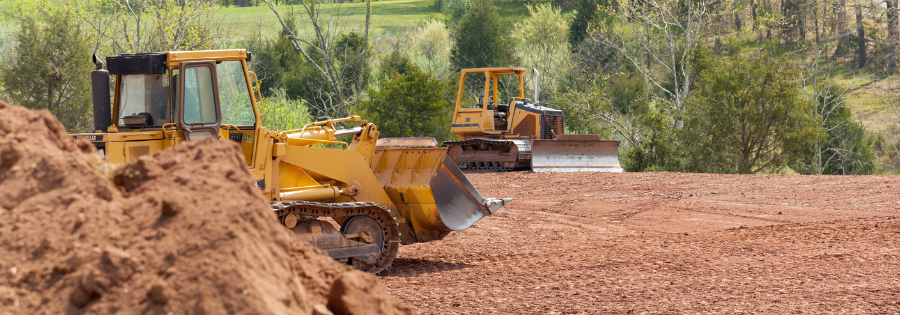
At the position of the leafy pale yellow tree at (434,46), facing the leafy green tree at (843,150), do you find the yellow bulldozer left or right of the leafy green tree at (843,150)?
right

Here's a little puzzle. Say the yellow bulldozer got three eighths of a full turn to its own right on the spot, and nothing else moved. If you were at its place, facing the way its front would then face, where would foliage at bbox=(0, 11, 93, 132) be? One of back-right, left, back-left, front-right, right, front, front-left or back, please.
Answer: front

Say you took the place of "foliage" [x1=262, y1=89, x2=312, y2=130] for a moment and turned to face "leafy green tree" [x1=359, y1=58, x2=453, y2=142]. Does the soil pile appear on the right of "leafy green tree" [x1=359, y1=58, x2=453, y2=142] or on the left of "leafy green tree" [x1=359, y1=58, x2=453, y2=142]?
right

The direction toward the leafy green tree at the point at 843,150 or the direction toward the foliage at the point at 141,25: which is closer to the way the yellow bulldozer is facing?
the leafy green tree

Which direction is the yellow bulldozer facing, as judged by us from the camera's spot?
facing the viewer and to the right of the viewer

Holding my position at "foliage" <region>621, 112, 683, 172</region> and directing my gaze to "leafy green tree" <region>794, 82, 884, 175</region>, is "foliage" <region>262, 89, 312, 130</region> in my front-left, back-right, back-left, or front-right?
back-left

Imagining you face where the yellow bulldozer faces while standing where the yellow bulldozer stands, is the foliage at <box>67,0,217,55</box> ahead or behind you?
behind

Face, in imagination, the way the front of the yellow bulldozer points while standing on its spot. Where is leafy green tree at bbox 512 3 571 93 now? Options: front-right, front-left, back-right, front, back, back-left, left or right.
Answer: back-left

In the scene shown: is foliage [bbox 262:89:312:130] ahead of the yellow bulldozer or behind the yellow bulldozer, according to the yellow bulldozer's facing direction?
behind
